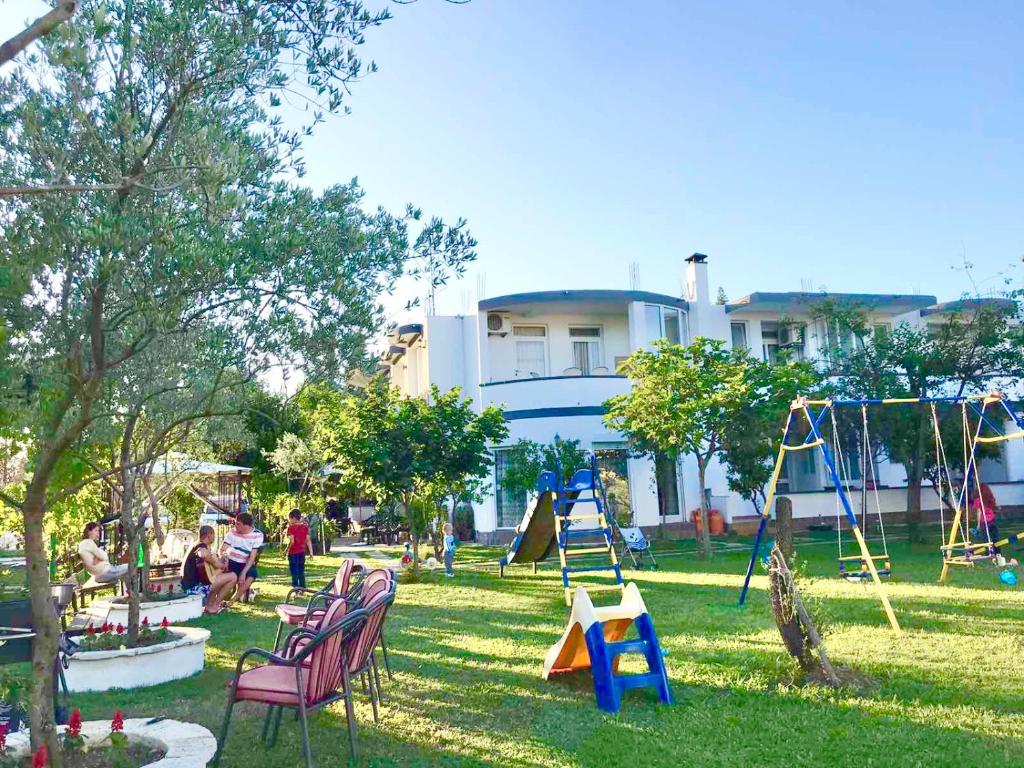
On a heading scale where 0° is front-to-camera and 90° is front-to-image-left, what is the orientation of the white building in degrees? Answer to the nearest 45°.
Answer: approximately 0°

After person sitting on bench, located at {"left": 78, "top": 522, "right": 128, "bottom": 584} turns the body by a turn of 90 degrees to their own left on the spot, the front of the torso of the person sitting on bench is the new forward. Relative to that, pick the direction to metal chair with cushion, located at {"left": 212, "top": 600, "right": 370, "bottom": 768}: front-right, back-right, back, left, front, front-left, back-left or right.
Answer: back

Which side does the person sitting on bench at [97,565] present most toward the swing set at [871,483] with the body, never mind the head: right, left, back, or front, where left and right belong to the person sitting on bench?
front

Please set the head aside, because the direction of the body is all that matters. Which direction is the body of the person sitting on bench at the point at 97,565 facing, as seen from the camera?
to the viewer's right

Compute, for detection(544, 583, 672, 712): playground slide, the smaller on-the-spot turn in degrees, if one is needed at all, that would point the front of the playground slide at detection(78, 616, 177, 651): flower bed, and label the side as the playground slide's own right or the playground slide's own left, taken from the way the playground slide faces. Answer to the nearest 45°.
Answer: approximately 45° to the playground slide's own left

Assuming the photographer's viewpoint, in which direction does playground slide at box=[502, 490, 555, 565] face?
facing to the left of the viewer

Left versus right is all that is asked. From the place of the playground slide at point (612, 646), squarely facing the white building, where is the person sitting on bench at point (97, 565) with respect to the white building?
left

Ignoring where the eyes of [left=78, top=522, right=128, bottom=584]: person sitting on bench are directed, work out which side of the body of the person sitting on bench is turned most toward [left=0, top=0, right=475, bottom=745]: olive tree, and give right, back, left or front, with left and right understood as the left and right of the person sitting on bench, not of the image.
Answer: right
